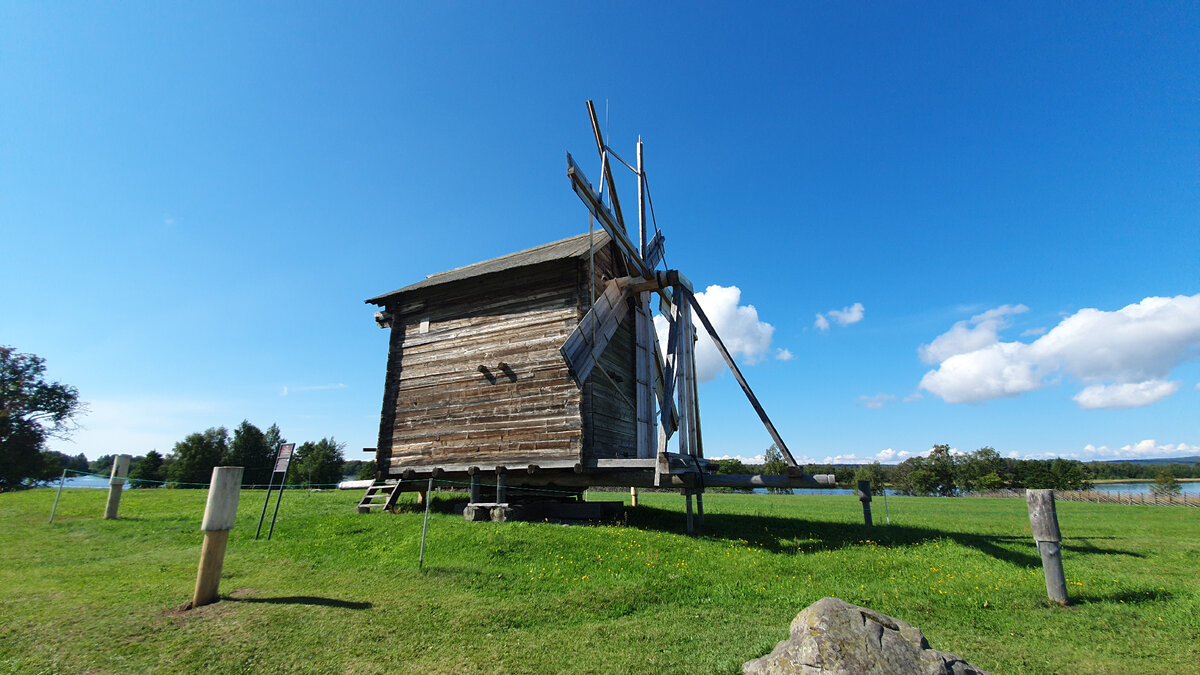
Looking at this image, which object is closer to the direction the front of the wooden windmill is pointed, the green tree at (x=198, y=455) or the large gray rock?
the large gray rock

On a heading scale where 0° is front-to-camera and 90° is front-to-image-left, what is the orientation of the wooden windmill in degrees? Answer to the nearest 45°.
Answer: approximately 315°

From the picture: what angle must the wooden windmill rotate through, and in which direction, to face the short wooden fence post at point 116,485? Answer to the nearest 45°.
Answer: approximately 135° to its right

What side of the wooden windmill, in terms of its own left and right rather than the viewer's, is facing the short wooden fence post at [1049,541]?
front

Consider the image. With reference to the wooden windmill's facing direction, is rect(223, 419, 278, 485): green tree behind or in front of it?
behind

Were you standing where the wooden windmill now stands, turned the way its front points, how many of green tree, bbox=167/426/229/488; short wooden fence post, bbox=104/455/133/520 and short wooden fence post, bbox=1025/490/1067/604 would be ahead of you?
1

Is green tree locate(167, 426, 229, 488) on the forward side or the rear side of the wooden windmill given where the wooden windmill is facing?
on the rear side

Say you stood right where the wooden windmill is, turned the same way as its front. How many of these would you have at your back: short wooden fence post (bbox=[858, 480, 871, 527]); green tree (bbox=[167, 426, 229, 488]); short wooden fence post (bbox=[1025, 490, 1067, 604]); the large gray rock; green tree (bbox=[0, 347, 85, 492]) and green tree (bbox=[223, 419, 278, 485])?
3

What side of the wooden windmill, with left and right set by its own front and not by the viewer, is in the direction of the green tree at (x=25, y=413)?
back

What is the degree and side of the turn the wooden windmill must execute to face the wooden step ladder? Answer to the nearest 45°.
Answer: approximately 135° to its right

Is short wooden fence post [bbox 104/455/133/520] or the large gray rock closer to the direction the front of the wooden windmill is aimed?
the large gray rock

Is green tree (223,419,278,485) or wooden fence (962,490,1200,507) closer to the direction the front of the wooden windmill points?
the wooden fence

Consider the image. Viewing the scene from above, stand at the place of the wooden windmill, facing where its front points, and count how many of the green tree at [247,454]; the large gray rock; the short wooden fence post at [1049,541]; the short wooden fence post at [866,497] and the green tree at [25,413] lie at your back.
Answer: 2

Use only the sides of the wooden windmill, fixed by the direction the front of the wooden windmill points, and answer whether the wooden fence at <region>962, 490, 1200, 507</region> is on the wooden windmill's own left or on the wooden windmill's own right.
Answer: on the wooden windmill's own left

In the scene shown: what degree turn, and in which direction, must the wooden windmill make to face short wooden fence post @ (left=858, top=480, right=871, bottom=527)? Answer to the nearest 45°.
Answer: approximately 45° to its left

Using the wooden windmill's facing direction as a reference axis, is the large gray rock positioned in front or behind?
in front
